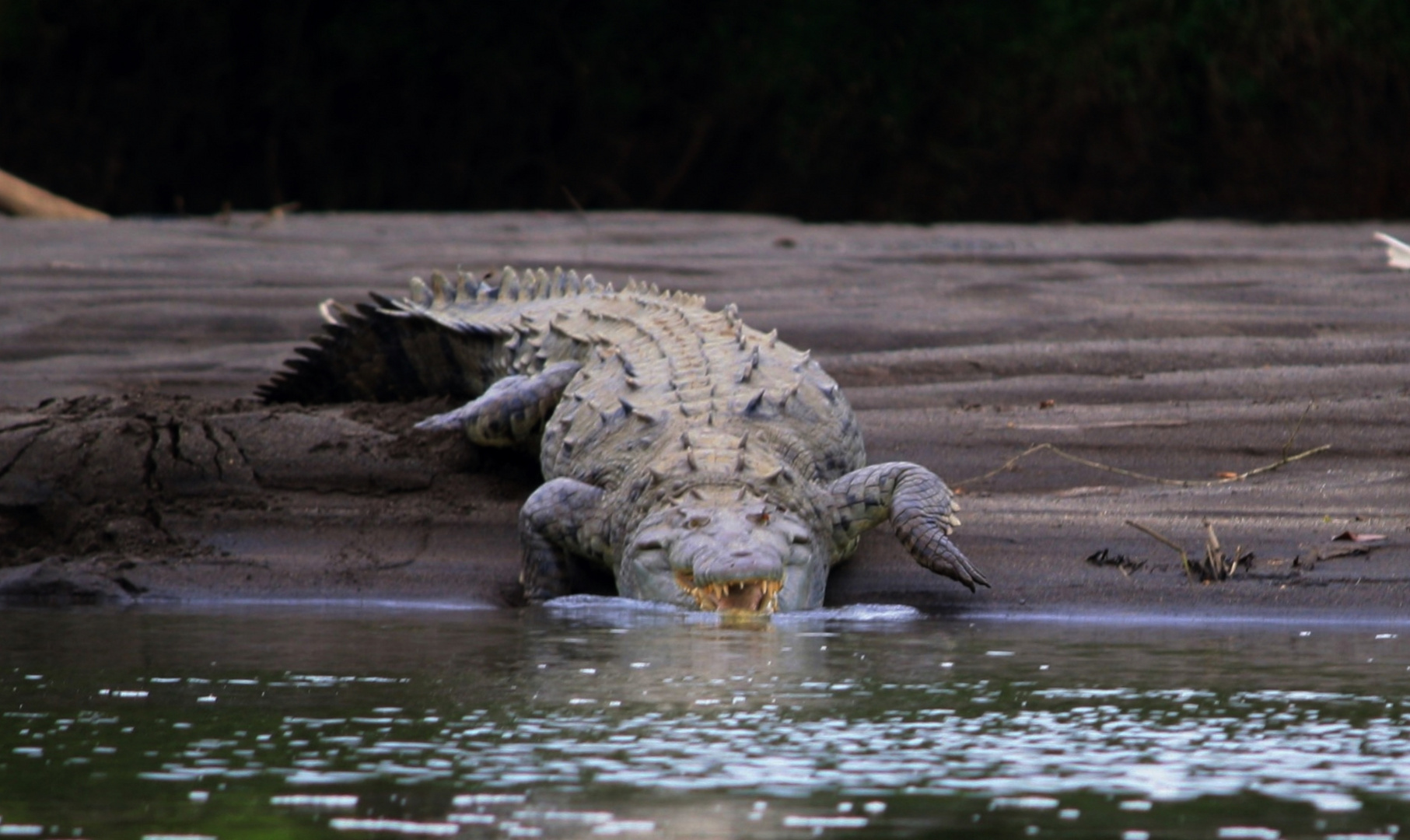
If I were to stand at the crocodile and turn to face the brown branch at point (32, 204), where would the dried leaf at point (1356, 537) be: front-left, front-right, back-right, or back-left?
back-right

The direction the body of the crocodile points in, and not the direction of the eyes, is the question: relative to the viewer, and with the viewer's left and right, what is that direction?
facing the viewer

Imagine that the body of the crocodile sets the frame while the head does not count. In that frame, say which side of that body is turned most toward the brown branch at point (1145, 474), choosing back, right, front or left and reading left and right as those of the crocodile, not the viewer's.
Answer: left

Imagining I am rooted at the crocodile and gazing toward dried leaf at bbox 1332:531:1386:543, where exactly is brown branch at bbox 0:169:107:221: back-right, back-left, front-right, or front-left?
back-left

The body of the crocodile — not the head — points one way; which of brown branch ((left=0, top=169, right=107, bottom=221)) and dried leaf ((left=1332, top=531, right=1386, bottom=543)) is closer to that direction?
the dried leaf

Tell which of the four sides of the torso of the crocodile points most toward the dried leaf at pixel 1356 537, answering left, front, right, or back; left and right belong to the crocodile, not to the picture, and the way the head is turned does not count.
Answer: left
